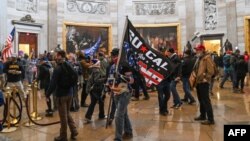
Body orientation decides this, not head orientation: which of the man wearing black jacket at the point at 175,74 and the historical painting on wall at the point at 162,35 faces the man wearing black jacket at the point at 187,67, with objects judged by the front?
the historical painting on wall

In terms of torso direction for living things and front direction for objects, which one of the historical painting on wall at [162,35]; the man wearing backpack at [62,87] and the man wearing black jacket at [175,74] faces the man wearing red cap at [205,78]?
the historical painting on wall

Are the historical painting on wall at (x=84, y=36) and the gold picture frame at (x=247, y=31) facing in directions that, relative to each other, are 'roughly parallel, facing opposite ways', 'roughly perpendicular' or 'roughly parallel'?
roughly perpendicular

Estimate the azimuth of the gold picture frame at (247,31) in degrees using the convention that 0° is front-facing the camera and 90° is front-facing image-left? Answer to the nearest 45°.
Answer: approximately 45°

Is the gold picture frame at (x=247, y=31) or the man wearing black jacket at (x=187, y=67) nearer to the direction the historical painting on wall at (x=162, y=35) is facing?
the man wearing black jacket

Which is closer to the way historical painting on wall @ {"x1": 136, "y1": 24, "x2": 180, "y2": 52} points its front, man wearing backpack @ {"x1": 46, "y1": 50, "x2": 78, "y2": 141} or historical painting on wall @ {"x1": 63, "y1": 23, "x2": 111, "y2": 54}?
the man wearing backpack

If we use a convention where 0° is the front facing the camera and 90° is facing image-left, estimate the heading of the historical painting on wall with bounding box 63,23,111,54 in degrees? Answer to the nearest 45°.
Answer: approximately 0°

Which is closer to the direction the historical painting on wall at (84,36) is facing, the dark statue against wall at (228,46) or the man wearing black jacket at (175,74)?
the man wearing black jacket

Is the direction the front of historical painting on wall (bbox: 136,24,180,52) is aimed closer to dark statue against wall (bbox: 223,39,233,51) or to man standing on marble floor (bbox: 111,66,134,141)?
the man standing on marble floor

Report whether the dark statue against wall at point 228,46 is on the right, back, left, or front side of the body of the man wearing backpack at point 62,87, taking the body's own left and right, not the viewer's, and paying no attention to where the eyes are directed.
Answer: right

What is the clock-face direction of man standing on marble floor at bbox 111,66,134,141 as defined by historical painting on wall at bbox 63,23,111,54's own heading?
The man standing on marble floor is roughly at 12 o'clock from the historical painting on wall.
